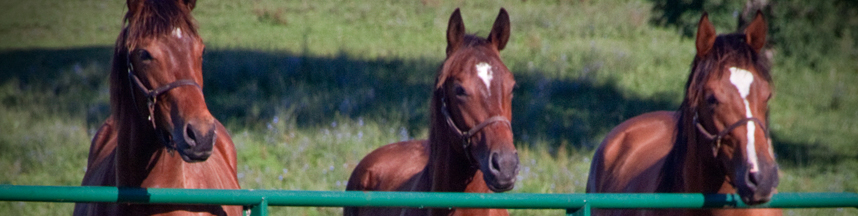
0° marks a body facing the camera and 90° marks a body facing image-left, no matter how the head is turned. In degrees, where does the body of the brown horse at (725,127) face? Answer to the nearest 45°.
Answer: approximately 315°

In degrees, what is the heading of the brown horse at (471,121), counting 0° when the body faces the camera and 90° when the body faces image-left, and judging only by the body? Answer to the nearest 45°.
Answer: approximately 315°

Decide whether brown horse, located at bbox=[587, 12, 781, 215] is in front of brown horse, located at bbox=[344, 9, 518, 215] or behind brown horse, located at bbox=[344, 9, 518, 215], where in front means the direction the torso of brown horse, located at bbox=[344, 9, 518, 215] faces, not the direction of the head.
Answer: in front

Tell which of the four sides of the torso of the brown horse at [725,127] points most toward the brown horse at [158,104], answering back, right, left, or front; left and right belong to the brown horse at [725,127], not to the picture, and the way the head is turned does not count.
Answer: right

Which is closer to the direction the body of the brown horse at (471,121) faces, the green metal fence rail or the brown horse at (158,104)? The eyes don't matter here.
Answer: the green metal fence rail

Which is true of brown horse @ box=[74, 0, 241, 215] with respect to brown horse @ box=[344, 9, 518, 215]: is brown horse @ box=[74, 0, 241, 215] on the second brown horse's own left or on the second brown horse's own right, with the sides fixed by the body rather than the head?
on the second brown horse's own right
